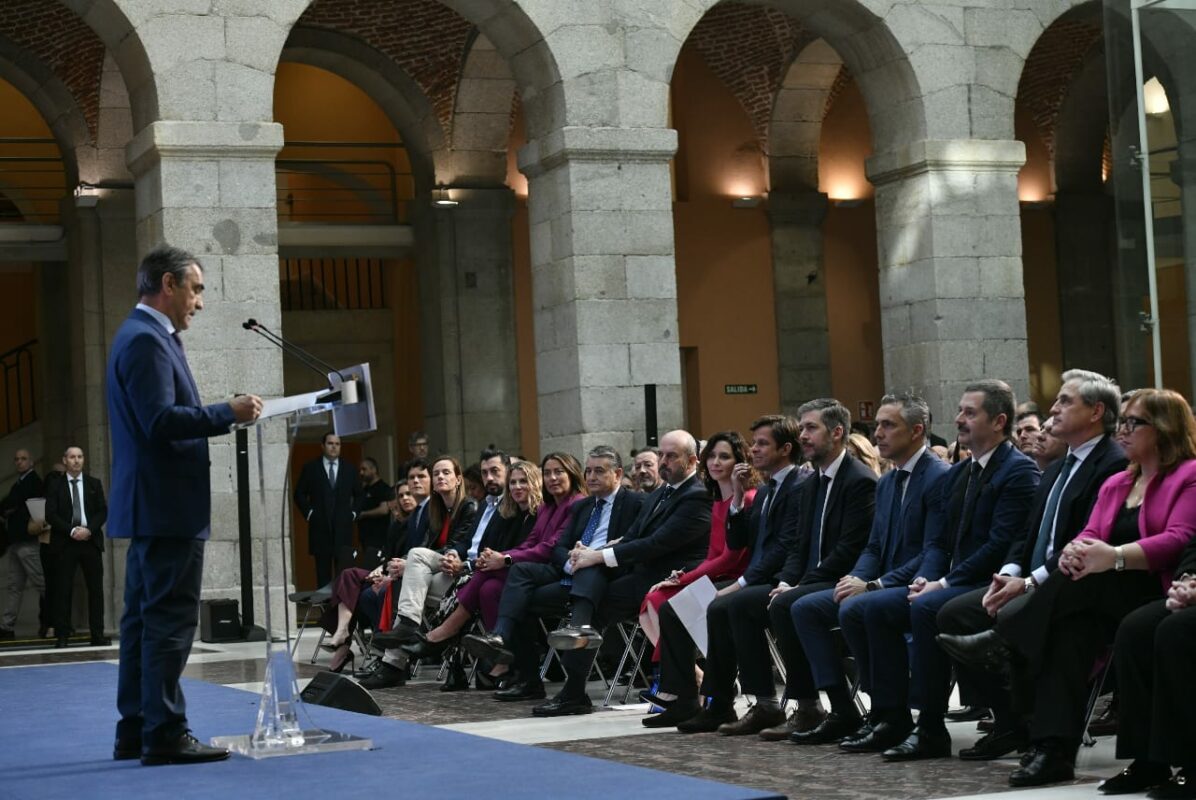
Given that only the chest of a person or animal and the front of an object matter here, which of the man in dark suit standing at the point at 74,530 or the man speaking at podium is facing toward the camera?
the man in dark suit standing

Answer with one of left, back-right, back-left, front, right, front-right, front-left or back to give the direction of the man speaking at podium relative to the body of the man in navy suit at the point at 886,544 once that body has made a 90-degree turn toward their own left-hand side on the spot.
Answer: right

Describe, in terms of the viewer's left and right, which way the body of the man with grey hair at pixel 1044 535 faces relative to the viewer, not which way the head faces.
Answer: facing the viewer and to the left of the viewer

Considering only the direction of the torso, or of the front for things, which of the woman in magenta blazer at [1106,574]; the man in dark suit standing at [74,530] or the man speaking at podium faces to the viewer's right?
the man speaking at podium

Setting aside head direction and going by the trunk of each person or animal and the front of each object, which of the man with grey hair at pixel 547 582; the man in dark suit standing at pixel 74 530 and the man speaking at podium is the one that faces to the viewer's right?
the man speaking at podium

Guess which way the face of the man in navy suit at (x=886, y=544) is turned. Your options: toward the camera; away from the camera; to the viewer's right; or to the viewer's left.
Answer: to the viewer's left

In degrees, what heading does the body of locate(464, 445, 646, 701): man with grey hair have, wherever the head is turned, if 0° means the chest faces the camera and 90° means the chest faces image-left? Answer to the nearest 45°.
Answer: approximately 45°

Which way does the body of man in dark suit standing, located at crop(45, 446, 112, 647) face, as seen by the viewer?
toward the camera

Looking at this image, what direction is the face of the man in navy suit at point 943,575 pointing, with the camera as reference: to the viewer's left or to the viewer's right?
to the viewer's left

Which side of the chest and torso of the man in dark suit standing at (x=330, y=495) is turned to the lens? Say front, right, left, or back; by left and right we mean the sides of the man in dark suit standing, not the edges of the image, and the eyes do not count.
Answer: front

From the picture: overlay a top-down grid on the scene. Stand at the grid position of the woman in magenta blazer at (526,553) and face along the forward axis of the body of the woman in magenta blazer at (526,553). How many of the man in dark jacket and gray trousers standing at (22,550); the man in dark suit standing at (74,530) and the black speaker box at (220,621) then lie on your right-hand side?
3

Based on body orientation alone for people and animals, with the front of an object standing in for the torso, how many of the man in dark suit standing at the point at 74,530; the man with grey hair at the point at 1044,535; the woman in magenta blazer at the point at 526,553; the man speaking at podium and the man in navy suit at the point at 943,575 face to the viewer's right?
1

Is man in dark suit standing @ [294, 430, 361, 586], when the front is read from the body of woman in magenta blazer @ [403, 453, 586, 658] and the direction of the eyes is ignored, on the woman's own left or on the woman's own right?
on the woman's own right
